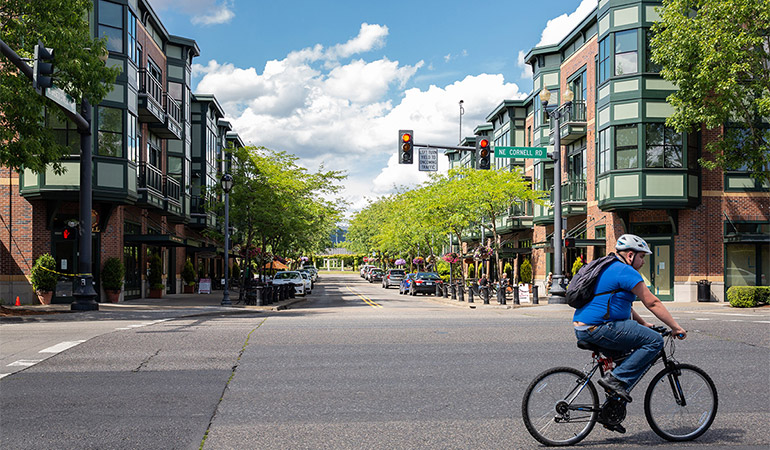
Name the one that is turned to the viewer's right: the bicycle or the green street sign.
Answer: the bicycle

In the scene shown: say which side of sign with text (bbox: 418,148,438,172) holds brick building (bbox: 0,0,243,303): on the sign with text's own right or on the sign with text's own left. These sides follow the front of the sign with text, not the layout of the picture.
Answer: on the sign with text's own right

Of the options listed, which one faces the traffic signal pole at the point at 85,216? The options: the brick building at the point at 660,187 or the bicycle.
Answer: the brick building

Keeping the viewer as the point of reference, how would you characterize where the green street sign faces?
facing the viewer

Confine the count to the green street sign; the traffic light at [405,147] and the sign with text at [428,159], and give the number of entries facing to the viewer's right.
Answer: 0

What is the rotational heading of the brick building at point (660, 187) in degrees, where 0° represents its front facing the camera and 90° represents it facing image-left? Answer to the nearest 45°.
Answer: approximately 45°

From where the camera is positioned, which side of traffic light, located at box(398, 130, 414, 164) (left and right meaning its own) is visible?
front

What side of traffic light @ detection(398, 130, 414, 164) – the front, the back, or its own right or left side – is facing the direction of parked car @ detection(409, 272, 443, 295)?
back

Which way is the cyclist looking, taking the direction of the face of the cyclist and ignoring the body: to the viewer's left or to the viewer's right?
to the viewer's right

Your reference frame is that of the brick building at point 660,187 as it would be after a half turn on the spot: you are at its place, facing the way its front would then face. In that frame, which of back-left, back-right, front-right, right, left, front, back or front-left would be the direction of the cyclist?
back-right

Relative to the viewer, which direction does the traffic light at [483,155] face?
toward the camera

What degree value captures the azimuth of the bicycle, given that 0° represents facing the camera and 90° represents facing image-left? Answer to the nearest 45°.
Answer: approximately 270°

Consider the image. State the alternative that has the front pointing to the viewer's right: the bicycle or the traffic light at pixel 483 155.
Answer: the bicycle

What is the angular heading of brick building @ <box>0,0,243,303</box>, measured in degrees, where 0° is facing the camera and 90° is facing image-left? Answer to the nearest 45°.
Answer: approximately 315°
